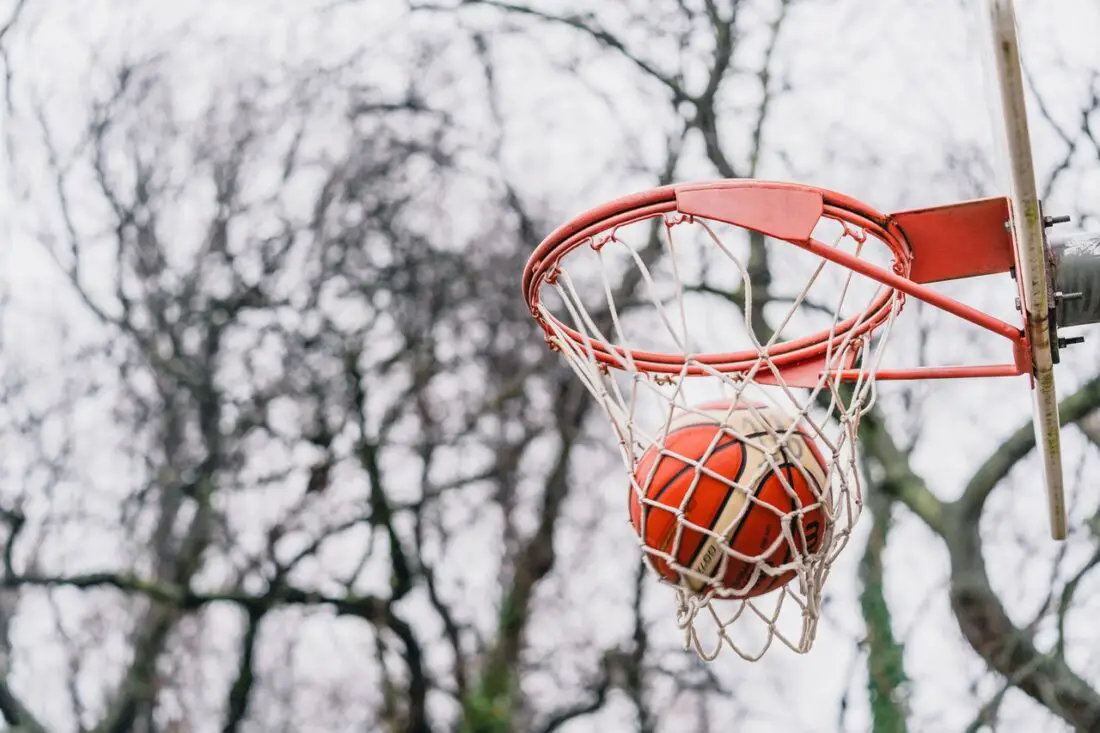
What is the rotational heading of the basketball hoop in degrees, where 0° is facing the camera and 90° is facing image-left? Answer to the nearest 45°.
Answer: approximately 90°
